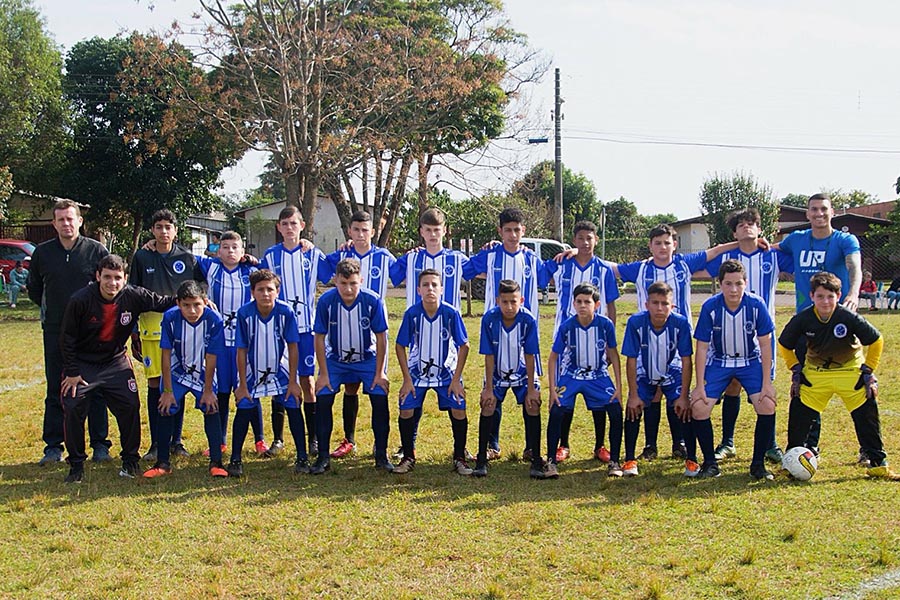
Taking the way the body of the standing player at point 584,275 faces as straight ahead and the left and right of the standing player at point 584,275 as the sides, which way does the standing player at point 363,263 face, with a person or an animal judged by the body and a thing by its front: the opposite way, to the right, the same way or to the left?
the same way

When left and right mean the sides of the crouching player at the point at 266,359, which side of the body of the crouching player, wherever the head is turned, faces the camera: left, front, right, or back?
front

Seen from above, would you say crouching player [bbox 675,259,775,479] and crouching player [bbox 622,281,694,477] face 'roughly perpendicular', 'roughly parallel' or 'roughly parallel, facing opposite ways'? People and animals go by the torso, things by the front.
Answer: roughly parallel

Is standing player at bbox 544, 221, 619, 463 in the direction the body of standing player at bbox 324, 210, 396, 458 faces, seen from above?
no

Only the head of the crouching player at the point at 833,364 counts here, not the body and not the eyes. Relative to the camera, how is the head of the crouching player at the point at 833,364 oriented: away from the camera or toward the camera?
toward the camera

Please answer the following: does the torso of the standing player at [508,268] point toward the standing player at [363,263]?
no

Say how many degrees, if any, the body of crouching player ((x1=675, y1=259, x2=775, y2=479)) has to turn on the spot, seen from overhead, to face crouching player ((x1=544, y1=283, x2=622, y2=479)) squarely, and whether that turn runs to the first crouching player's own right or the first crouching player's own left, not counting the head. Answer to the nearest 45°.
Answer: approximately 90° to the first crouching player's own right

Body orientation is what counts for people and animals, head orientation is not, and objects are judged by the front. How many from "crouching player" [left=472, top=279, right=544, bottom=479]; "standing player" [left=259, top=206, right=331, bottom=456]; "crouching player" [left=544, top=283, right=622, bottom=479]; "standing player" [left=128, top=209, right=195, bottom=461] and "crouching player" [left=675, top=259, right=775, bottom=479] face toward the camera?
5

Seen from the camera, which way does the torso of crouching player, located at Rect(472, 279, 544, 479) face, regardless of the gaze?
toward the camera

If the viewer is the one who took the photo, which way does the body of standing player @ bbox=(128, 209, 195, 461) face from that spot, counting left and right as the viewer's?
facing the viewer

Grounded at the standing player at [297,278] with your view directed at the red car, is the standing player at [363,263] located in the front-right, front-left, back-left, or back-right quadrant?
back-right

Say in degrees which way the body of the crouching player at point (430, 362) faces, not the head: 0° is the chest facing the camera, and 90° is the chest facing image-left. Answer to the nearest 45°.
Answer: approximately 0°

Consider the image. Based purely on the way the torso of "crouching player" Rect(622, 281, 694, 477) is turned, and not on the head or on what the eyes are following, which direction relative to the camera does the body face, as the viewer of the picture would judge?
toward the camera

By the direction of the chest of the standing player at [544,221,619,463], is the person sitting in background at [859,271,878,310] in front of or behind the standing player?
behind

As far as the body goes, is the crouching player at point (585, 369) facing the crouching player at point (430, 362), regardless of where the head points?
no

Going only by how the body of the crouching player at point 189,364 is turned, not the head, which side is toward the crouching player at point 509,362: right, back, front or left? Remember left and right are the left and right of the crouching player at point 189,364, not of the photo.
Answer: left

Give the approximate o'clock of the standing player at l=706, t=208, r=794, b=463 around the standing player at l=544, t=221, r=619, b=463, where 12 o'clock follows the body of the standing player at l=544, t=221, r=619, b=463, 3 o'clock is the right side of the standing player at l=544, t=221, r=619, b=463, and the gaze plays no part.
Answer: the standing player at l=706, t=208, r=794, b=463 is roughly at 9 o'clock from the standing player at l=544, t=221, r=619, b=463.

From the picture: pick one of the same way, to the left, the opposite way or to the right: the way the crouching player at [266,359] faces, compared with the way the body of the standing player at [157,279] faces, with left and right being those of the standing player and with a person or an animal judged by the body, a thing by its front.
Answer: the same way
